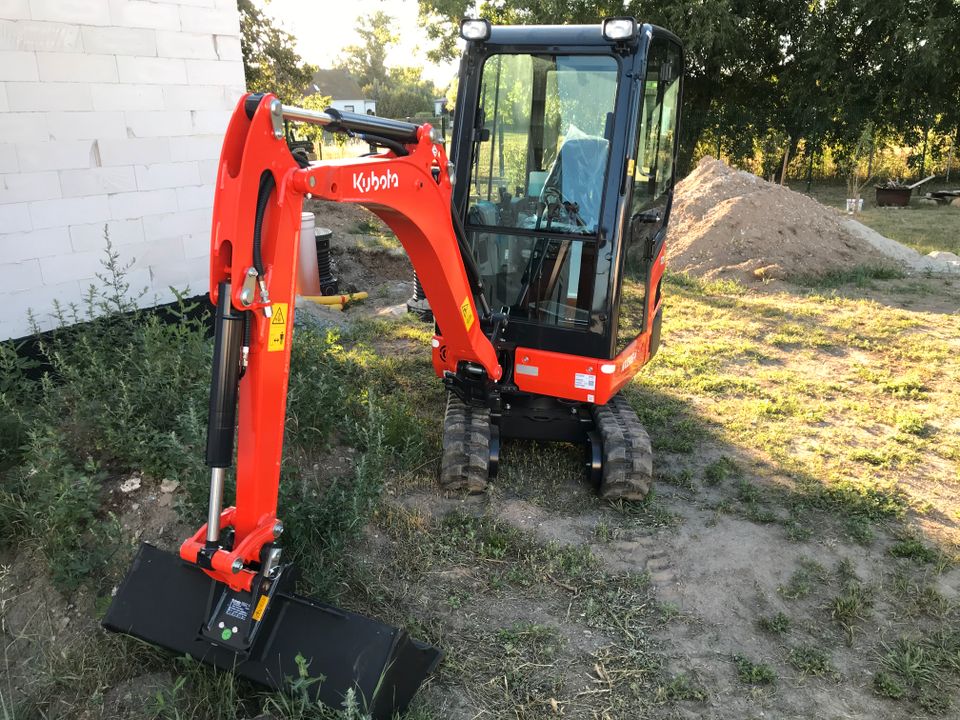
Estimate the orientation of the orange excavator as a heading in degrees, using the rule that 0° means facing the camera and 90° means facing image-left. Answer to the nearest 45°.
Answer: approximately 45°

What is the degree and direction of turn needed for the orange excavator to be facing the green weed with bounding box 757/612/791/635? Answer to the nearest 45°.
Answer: approximately 90° to its left

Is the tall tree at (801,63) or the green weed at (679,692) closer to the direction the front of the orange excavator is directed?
the green weed

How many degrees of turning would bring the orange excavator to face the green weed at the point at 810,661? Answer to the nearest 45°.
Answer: approximately 90° to its left

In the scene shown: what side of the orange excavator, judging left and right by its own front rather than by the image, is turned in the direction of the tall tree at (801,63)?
back

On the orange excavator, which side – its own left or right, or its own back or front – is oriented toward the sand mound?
back

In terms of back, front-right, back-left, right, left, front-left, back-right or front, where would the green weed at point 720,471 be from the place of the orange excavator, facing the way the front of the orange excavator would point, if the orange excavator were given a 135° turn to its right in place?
right

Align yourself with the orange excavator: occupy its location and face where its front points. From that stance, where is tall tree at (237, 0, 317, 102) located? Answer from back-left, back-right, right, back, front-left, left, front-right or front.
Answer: back-right

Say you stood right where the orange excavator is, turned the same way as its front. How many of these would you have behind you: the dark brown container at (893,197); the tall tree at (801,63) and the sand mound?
3

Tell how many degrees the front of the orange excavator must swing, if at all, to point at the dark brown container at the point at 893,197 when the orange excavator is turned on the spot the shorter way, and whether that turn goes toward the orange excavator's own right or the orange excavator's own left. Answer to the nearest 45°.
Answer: approximately 180°

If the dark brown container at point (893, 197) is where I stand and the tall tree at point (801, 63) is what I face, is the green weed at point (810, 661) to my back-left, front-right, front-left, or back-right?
back-left

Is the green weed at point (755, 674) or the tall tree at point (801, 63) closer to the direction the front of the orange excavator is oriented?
the green weed
